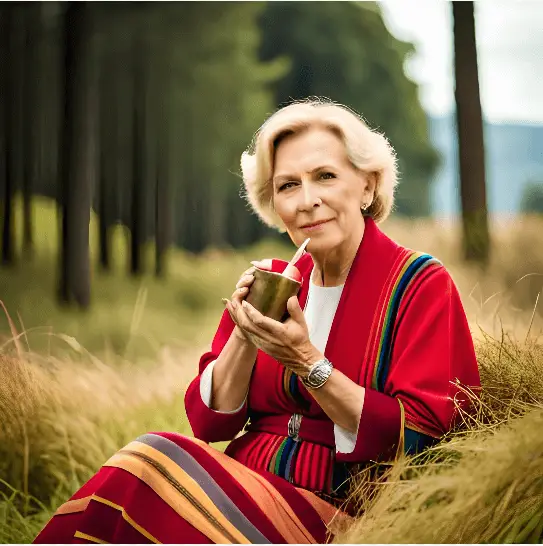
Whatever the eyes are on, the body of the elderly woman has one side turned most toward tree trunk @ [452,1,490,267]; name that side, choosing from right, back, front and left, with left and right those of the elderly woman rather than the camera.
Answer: back

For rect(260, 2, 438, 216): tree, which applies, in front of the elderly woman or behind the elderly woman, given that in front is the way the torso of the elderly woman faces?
behind

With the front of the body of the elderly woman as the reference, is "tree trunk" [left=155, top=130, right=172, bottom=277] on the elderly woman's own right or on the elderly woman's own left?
on the elderly woman's own right

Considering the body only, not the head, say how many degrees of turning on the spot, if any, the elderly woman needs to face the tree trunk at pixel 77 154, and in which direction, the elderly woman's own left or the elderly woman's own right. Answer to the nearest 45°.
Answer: approximately 90° to the elderly woman's own right

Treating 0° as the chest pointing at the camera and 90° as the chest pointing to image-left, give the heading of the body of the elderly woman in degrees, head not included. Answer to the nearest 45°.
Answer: approximately 45°

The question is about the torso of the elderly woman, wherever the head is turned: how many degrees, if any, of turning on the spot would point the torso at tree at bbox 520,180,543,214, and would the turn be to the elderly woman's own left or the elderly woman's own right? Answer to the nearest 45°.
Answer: approximately 180°

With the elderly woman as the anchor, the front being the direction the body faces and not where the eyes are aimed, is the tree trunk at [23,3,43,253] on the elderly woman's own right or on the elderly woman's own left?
on the elderly woman's own right
